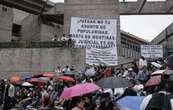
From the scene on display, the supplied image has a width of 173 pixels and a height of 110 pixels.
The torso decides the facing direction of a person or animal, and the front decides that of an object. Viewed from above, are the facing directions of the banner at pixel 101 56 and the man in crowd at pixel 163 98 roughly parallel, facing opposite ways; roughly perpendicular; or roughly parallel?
roughly parallel, facing opposite ways

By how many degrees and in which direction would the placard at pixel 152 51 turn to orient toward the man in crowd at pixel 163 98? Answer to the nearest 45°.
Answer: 0° — it already faces them

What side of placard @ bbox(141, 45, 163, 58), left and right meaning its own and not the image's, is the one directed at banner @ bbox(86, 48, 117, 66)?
right

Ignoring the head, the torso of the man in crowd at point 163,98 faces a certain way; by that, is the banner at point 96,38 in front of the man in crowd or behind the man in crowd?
in front

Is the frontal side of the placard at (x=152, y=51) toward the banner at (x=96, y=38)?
no

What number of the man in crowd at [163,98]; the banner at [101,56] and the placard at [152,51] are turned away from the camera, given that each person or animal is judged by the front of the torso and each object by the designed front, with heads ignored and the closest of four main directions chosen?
1

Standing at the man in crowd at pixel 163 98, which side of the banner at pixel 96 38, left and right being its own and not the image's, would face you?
front

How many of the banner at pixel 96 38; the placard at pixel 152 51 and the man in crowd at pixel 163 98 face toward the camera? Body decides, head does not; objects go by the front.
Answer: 2

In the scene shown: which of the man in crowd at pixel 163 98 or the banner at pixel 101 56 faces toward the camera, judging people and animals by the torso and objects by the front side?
the banner

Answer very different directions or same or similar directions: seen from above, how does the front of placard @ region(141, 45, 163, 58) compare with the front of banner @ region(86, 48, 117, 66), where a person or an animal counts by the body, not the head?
same or similar directions

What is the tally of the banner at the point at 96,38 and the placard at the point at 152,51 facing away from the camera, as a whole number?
0

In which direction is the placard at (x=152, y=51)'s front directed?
toward the camera

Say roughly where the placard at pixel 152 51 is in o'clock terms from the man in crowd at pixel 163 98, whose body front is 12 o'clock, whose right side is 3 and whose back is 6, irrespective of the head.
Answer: The placard is roughly at 12 o'clock from the man in crowd.

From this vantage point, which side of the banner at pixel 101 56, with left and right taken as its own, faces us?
front

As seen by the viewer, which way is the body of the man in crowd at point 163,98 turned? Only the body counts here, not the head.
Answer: away from the camera
